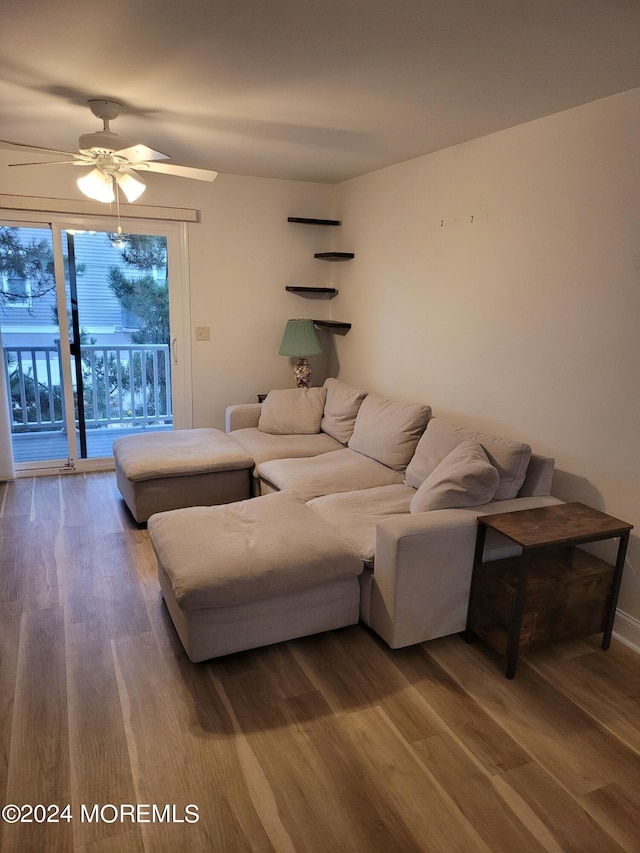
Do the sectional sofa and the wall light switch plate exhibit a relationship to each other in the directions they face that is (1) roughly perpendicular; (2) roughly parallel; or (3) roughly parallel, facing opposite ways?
roughly perpendicular

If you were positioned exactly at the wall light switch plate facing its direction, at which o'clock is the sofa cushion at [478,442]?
The sofa cushion is roughly at 11 o'clock from the wall light switch plate.

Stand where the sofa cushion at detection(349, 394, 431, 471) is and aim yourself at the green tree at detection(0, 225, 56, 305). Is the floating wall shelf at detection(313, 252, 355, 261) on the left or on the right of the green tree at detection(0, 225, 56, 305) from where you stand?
right

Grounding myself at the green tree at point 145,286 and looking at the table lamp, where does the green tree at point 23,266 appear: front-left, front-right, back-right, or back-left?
back-right

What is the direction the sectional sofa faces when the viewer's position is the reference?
facing the viewer and to the left of the viewer

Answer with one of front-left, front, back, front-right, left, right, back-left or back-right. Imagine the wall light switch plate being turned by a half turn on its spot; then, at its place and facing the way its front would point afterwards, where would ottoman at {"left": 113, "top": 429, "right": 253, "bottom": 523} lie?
back

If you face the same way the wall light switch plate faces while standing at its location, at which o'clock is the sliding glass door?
The sliding glass door is roughly at 3 o'clock from the wall light switch plate.

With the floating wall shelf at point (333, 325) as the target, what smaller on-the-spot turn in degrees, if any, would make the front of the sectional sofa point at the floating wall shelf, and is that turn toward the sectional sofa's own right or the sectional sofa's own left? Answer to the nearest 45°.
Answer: approximately 135° to the sectional sofa's own right

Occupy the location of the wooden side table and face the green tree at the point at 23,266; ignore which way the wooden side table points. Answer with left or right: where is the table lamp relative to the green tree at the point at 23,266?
right

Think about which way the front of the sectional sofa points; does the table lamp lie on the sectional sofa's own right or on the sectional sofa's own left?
on the sectional sofa's own right

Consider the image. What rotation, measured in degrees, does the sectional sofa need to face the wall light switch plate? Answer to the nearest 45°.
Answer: approximately 90° to its right

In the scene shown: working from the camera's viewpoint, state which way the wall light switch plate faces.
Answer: facing the viewer

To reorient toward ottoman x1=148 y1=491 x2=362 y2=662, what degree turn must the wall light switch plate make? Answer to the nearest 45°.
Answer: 0° — it already faces it

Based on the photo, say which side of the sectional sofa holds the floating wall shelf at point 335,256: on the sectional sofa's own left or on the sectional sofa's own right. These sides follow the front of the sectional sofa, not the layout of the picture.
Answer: on the sectional sofa's own right

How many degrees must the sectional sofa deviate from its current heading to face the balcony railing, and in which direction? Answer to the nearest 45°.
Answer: approximately 90° to its right

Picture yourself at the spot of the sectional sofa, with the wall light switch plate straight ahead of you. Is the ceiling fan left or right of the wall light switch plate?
left

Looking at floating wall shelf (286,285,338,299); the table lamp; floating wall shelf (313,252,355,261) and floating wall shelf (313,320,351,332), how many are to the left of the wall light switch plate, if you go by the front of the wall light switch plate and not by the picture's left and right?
4

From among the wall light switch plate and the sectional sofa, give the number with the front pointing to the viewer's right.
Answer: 0
